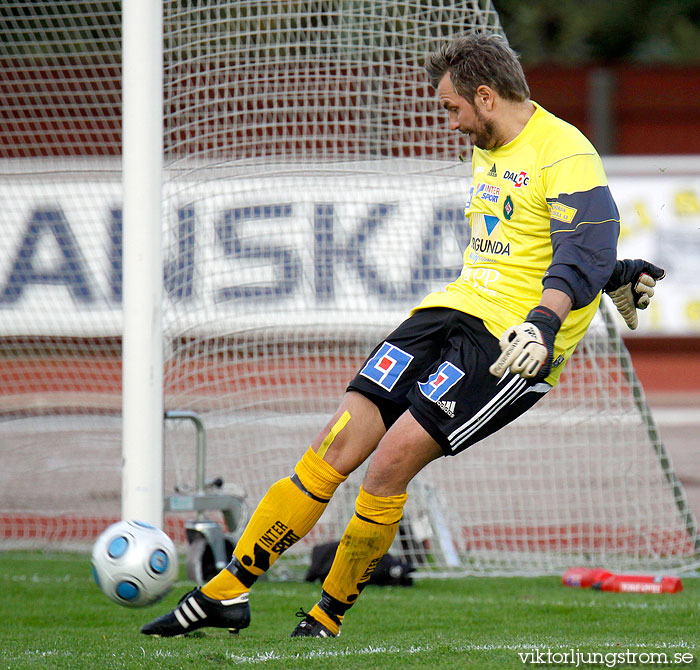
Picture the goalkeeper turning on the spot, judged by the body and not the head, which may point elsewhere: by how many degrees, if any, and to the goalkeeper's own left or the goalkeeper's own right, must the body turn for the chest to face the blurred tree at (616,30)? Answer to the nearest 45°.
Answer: approximately 135° to the goalkeeper's own right

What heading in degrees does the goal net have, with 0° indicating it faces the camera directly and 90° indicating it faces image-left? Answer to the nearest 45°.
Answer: approximately 45°

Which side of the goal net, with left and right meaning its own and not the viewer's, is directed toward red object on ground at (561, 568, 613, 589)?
left

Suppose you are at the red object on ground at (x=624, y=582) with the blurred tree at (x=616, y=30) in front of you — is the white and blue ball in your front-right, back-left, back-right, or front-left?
back-left

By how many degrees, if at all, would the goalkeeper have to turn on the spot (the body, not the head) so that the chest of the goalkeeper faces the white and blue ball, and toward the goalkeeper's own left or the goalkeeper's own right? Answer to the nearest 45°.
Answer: approximately 45° to the goalkeeper's own right

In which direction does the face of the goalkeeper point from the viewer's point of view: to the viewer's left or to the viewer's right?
to the viewer's left
